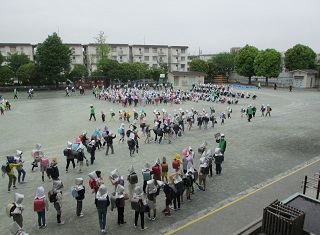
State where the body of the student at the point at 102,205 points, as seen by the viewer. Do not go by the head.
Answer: away from the camera

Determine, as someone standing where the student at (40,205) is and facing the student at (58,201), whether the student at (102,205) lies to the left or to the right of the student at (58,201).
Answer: right

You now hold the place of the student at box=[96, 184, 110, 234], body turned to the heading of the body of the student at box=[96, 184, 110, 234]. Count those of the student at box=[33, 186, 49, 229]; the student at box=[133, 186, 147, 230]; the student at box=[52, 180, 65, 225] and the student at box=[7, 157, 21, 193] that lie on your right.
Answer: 1

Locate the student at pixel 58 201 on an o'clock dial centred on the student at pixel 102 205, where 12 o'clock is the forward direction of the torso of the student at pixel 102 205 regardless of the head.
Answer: the student at pixel 58 201 is roughly at 10 o'clock from the student at pixel 102 205.

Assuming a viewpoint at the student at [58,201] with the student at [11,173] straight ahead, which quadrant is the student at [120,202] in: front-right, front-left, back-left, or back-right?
back-right

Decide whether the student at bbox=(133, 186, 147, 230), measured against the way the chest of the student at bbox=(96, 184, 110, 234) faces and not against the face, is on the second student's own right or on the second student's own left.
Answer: on the second student's own right

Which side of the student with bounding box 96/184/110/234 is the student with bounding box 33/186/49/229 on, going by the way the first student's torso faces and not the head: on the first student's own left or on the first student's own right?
on the first student's own left

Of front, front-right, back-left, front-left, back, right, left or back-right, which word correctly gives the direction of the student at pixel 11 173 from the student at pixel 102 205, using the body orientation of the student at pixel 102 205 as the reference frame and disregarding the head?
front-left

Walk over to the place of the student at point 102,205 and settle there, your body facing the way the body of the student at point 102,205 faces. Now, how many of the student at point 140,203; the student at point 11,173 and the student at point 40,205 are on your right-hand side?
1

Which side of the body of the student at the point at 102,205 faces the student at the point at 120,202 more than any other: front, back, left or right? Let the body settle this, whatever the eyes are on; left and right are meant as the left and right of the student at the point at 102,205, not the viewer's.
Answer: right

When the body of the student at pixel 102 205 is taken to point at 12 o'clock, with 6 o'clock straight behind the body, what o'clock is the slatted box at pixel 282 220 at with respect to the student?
The slatted box is roughly at 4 o'clock from the student.

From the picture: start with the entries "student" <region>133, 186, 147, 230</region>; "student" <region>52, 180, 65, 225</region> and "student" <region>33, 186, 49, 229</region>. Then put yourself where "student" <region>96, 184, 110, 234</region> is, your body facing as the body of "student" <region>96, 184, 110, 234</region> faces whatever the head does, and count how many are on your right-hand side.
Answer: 1

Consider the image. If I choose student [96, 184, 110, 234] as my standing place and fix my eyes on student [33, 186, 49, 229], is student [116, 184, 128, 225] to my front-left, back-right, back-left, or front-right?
back-right
